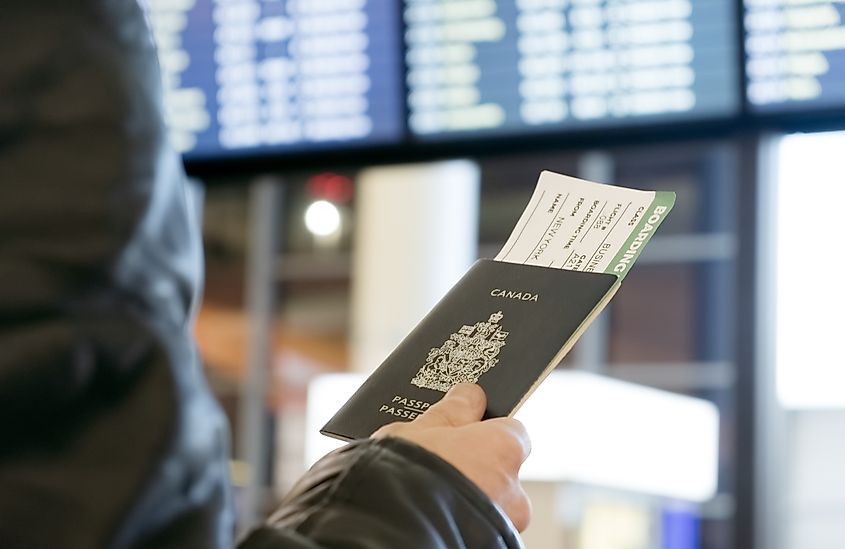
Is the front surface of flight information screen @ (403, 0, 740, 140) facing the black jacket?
yes

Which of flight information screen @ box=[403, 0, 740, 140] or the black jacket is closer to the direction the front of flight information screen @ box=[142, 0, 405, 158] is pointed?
the black jacket

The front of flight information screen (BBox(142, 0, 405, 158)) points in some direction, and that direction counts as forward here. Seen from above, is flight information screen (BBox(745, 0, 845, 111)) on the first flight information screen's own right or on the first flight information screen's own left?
on the first flight information screen's own left

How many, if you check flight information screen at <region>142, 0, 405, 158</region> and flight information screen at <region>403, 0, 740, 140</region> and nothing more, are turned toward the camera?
2

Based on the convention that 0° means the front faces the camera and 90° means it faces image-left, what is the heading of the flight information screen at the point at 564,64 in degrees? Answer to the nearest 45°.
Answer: approximately 0°

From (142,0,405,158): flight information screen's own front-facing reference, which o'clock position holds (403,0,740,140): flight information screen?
(403,0,740,140): flight information screen is roughly at 10 o'clock from (142,0,405,158): flight information screen.

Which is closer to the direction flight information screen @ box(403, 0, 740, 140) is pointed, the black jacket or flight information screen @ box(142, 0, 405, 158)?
the black jacket

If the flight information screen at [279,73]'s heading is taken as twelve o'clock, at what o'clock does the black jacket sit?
The black jacket is roughly at 12 o'clock from the flight information screen.
